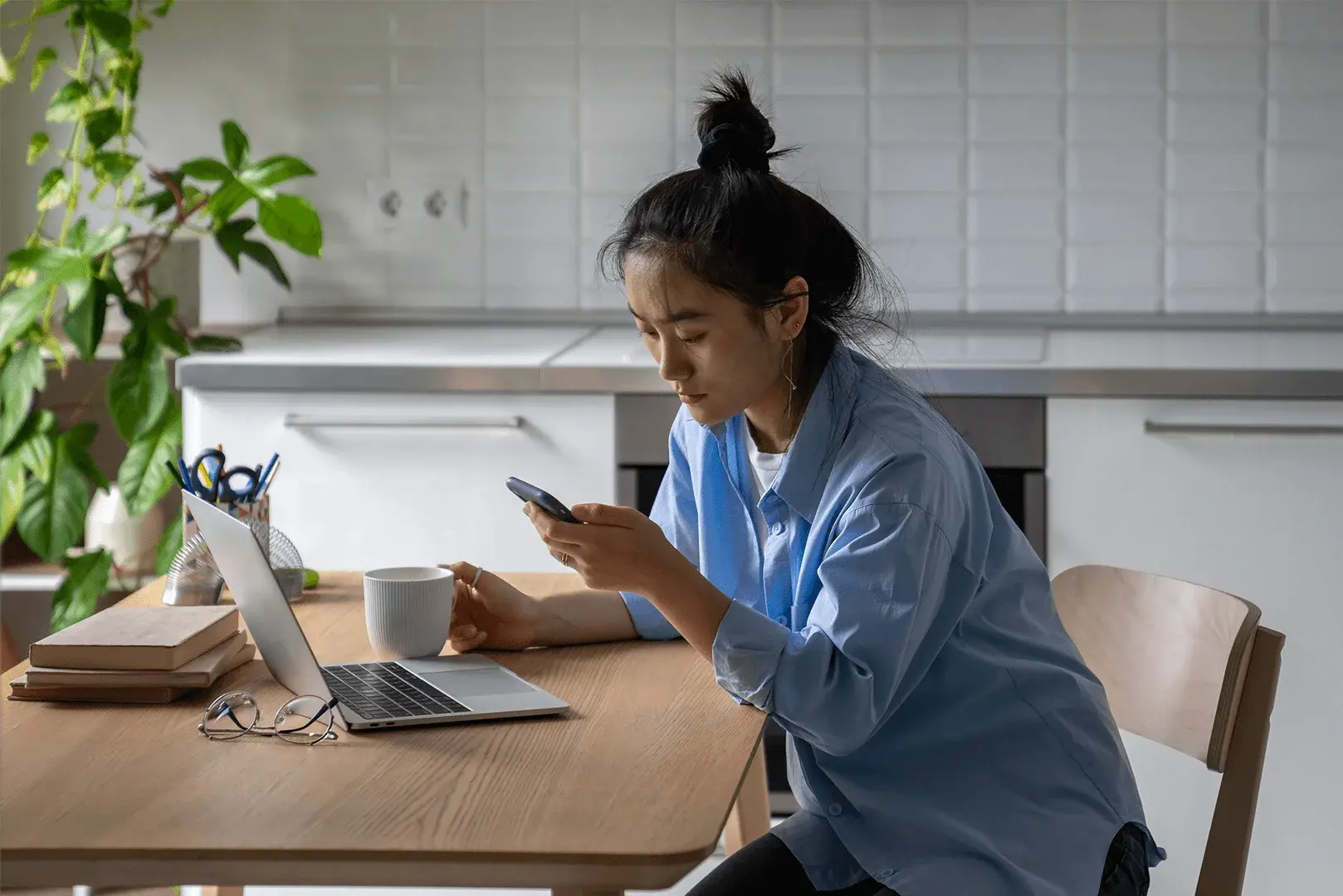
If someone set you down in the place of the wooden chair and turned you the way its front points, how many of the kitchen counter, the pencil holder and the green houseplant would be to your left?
0

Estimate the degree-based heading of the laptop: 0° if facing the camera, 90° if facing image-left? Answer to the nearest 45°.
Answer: approximately 270°

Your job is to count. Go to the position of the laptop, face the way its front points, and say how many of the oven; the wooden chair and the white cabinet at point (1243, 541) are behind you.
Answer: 0

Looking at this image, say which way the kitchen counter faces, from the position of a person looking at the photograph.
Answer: facing the viewer

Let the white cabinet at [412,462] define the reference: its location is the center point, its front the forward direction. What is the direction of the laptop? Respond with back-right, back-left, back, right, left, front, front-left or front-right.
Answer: front

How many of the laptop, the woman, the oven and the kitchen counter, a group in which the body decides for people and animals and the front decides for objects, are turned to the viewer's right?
1

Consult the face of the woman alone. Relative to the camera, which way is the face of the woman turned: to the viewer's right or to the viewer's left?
to the viewer's left

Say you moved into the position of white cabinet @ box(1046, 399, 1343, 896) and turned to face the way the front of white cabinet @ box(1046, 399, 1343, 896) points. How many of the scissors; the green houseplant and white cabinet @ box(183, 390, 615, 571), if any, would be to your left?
0

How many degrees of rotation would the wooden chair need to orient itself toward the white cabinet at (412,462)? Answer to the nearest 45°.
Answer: approximately 90° to its right

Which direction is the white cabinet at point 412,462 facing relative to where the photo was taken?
toward the camera

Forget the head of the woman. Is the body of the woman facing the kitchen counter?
no

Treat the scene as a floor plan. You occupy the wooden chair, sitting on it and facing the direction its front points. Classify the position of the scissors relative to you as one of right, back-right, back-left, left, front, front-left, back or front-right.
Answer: front-right

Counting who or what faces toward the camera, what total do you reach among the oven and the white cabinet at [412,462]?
2

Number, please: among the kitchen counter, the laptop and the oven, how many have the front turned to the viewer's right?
1

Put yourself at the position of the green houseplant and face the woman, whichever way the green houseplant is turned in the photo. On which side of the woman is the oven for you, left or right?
left
